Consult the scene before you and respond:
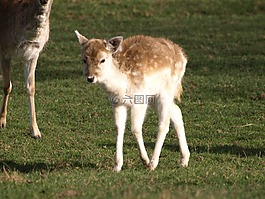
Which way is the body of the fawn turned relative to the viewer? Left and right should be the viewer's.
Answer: facing the viewer and to the left of the viewer
